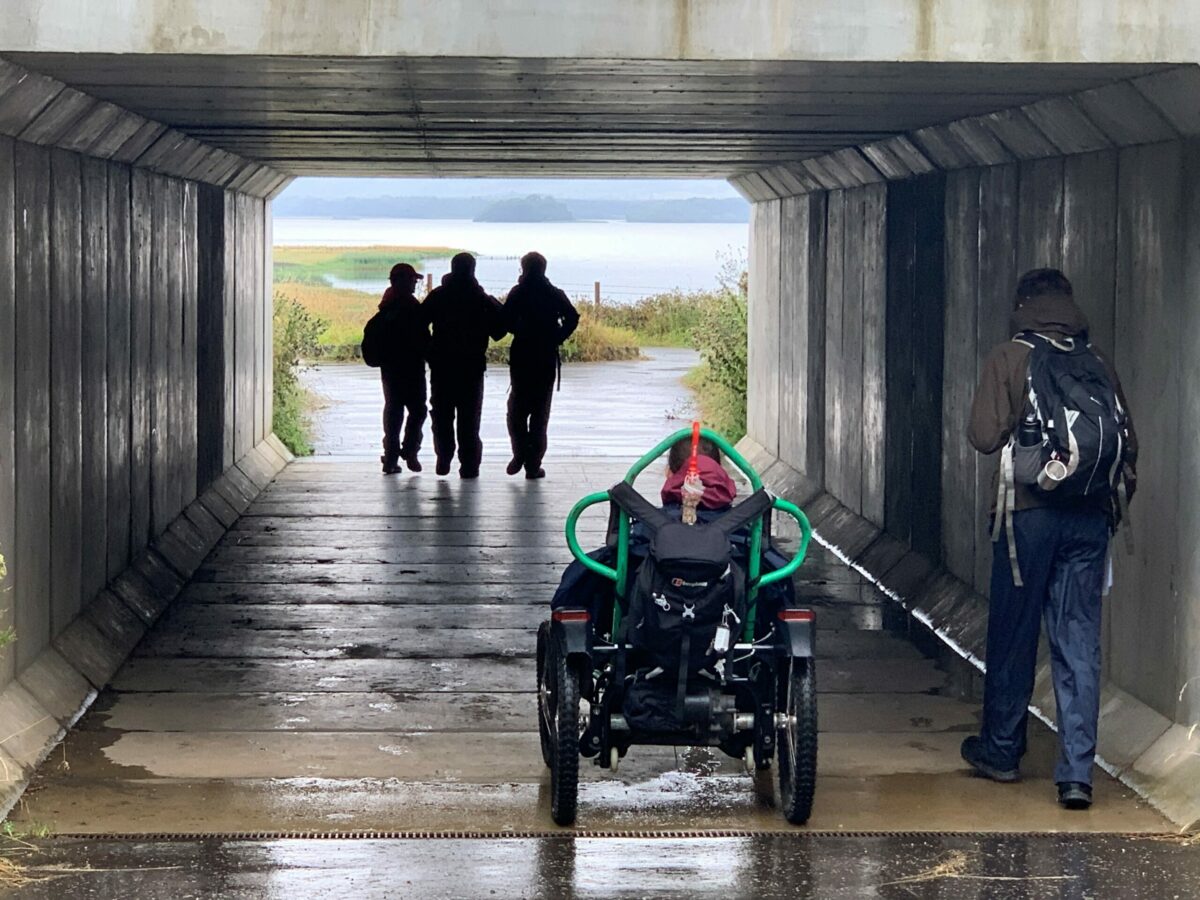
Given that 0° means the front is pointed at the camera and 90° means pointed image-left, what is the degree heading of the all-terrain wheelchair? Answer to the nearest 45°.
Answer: approximately 180°

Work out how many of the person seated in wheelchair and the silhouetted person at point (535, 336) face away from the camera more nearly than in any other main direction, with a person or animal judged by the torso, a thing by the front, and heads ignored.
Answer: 2

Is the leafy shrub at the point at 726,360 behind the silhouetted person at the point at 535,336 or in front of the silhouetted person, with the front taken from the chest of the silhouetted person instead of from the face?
in front

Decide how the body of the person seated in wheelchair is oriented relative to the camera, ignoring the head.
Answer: away from the camera

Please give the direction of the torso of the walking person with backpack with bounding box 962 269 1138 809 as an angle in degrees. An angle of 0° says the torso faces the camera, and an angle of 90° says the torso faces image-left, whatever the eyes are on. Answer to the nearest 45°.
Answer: approximately 135°

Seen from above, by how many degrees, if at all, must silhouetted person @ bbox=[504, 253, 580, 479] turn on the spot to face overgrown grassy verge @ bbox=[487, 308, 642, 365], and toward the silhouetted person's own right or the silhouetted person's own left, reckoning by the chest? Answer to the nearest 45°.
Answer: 0° — they already face it

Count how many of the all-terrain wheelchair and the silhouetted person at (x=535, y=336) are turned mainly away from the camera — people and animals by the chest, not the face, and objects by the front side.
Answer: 2

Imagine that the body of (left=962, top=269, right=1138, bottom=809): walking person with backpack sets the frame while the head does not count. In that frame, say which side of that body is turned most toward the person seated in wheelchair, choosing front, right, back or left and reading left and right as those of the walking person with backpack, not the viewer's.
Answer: left

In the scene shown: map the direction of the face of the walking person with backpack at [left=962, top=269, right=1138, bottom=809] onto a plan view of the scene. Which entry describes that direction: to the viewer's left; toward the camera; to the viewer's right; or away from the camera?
away from the camera

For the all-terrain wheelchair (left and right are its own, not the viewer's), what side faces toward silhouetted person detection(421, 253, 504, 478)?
front

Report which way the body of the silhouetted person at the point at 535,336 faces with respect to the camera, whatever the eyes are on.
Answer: away from the camera

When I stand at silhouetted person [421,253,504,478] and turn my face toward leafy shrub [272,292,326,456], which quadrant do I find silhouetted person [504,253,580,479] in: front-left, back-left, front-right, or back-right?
back-right

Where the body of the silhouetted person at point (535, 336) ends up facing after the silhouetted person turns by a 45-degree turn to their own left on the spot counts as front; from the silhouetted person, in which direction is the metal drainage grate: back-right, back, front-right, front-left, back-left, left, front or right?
back-left

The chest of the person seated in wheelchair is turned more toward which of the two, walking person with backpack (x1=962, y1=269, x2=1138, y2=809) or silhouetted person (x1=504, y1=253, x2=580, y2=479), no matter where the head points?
the silhouetted person

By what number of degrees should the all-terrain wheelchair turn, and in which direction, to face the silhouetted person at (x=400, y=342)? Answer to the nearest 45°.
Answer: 0° — it already faces them

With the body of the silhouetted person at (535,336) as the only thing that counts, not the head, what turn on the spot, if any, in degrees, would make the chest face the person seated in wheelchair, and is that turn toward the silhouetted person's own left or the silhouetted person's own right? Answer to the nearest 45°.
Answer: approximately 180°

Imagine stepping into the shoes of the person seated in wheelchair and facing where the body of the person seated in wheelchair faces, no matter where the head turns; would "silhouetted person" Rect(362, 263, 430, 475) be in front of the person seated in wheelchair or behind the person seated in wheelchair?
in front

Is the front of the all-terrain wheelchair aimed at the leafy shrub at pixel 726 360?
yes
